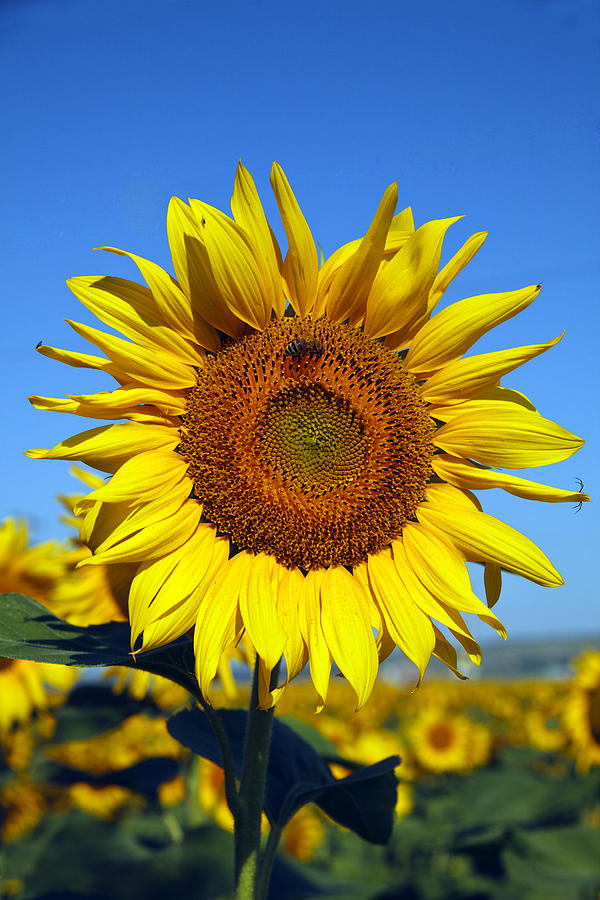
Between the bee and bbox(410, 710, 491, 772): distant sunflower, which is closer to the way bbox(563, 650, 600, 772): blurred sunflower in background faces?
the bee

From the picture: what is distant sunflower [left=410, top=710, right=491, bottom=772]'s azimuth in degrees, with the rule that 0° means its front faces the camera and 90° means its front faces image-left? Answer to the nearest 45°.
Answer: approximately 0°

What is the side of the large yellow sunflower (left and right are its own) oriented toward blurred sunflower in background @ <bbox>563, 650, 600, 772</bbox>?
back

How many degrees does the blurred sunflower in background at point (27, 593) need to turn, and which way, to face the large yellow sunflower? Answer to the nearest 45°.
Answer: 0° — it already faces it

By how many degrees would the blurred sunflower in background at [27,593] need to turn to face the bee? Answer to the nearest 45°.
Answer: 0° — it already faces it

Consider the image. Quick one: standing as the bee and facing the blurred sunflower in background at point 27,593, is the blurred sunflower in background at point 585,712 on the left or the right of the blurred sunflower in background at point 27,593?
right

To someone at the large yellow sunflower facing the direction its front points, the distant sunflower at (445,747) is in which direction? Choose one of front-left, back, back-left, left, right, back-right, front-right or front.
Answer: back

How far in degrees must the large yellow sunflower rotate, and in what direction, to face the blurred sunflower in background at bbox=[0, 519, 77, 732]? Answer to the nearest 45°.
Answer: approximately 135° to its right

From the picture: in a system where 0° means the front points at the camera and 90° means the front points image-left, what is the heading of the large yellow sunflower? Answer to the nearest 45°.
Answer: approximately 0°
